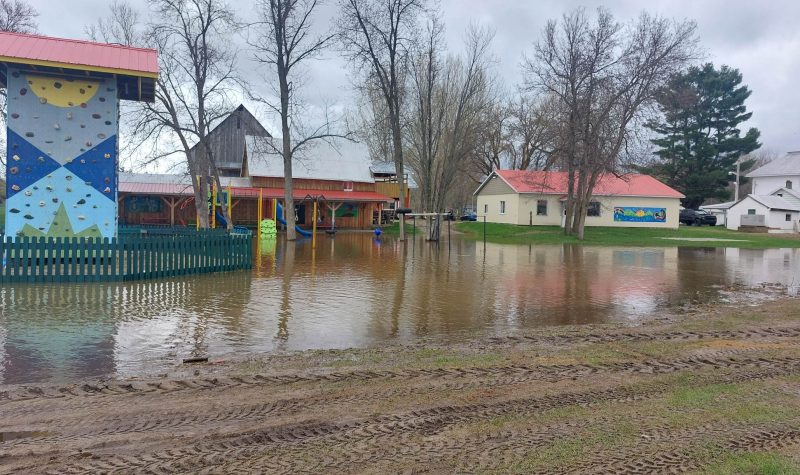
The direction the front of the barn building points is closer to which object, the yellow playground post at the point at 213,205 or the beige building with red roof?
the yellow playground post

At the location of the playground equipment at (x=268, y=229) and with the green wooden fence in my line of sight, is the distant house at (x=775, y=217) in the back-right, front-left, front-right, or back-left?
back-left

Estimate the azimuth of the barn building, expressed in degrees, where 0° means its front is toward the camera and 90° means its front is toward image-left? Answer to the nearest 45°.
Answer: approximately 0°

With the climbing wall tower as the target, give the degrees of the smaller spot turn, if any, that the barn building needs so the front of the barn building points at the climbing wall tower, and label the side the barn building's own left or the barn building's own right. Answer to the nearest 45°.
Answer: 0° — it already faces it

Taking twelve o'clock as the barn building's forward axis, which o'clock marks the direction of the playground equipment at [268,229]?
The playground equipment is roughly at 12 o'clock from the barn building.

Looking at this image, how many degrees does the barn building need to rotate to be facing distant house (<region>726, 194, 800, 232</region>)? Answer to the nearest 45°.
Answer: approximately 90° to its left

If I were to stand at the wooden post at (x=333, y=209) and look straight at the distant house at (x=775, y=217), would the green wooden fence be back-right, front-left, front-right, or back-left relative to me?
back-right

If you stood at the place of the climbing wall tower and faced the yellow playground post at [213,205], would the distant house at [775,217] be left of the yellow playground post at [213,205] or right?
right

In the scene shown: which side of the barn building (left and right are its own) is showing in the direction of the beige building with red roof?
left

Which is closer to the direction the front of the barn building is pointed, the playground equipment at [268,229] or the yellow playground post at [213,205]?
the playground equipment
